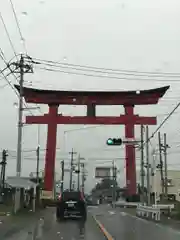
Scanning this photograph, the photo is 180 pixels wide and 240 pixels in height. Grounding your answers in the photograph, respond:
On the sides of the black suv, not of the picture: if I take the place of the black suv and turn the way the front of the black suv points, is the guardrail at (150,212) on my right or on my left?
on my right

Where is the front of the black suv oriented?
away from the camera

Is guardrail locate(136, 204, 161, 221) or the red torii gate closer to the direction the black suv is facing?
the red torii gate

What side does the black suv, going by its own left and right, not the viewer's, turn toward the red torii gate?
front
